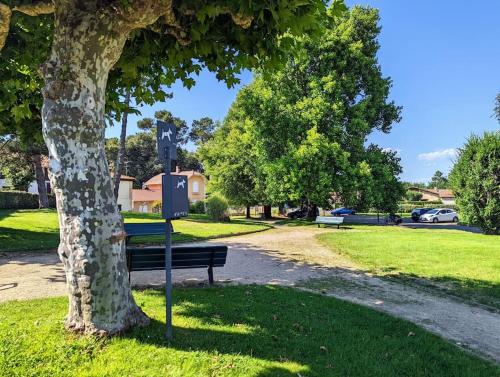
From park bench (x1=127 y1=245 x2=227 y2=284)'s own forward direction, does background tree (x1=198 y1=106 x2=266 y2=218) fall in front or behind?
in front

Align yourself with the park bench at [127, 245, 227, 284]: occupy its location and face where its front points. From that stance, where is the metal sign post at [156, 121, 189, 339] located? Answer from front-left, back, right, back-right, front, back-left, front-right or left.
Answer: back

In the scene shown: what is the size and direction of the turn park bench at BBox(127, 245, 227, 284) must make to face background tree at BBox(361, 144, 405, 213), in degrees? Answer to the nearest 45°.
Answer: approximately 45° to its right

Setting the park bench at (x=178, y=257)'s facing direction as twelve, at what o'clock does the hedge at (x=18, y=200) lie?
The hedge is roughly at 11 o'clock from the park bench.

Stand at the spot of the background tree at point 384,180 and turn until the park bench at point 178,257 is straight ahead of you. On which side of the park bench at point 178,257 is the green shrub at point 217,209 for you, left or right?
right

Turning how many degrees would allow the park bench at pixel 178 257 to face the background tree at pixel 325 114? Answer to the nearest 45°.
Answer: approximately 45° to its right

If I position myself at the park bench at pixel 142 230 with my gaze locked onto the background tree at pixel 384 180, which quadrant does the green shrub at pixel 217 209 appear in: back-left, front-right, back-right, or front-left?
front-left

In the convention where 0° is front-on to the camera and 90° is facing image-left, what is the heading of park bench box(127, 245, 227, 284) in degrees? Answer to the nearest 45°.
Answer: approximately 180°

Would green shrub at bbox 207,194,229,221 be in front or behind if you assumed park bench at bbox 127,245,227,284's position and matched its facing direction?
in front

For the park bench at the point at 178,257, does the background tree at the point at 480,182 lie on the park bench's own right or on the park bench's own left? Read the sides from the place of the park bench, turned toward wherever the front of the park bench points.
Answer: on the park bench's own right

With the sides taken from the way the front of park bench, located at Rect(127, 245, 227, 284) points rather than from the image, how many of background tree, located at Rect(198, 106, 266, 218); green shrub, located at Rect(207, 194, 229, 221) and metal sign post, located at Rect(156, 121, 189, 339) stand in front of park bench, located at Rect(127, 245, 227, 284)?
2

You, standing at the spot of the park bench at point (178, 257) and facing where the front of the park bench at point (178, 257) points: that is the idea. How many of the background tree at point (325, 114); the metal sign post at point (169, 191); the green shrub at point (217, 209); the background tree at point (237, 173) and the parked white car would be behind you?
1

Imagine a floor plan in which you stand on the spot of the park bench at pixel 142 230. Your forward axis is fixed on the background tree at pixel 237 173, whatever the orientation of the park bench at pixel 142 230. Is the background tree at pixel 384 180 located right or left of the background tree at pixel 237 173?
right

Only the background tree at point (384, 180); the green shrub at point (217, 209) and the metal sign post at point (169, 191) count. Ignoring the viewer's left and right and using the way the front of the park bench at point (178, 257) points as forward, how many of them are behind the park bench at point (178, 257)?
1

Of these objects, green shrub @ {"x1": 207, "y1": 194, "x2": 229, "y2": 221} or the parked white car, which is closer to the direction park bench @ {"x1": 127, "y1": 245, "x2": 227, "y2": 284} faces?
the green shrub
